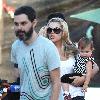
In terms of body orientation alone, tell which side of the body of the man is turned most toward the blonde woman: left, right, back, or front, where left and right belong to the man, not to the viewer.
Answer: back

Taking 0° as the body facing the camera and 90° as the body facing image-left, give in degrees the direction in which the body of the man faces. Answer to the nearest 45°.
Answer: approximately 45°

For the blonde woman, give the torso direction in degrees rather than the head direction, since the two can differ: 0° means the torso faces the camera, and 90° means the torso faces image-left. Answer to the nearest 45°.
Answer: approximately 45°

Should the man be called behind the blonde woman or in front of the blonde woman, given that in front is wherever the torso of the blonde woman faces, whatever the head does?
in front

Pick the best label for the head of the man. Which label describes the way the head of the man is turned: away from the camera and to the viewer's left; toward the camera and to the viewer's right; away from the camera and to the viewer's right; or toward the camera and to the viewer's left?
toward the camera and to the viewer's left

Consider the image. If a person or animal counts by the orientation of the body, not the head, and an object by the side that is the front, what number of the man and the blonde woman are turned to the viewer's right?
0
